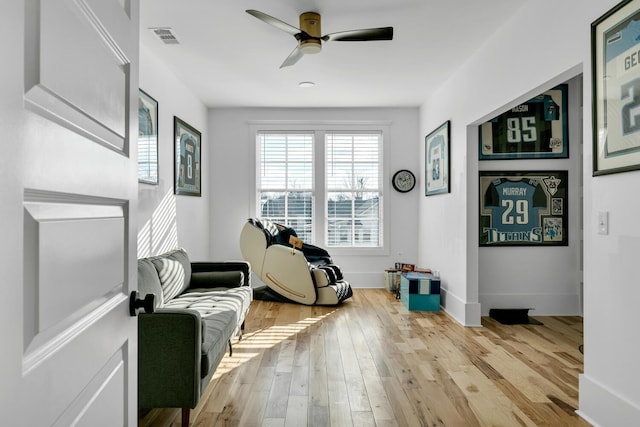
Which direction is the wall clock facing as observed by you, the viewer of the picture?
facing the viewer

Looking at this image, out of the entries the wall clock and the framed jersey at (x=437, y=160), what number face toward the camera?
1

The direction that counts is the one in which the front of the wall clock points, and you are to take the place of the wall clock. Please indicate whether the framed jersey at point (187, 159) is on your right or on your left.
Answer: on your right

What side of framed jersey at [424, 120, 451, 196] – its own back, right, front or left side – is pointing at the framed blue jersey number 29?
back

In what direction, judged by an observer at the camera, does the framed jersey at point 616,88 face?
facing the viewer and to the left of the viewer

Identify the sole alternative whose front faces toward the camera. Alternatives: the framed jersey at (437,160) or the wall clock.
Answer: the wall clock

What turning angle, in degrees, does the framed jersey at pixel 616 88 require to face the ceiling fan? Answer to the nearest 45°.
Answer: approximately 45° to its right

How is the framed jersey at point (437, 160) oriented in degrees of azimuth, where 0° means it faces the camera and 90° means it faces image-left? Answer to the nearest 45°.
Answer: approximately 90°

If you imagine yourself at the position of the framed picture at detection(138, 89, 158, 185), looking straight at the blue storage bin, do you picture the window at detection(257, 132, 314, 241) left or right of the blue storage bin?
left

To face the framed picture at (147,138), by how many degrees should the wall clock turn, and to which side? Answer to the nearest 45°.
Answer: approximately 45° to its right
